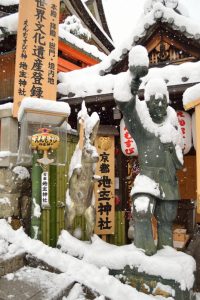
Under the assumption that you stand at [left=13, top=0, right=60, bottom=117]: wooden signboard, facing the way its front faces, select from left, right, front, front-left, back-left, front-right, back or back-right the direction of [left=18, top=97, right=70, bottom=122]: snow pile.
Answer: front

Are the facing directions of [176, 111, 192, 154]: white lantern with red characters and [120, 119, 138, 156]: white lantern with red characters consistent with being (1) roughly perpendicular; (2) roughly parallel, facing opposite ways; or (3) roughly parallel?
roughly parallel

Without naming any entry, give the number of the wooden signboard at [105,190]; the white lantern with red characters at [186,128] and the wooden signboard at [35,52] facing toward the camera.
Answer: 3

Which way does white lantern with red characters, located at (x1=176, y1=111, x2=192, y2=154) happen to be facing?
toward the camera

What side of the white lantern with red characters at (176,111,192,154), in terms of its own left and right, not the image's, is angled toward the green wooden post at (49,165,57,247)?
right

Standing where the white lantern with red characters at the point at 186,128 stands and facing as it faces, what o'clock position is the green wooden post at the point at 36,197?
The green wooden post is roughly at 2 o'clock from the white lantern with red characters.

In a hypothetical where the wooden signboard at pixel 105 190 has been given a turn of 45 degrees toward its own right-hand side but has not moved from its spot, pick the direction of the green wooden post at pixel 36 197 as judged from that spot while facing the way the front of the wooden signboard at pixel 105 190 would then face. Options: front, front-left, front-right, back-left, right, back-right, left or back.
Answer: front

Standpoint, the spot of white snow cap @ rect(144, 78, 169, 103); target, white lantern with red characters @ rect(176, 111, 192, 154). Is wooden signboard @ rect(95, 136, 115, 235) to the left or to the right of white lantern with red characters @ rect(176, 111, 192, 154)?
left

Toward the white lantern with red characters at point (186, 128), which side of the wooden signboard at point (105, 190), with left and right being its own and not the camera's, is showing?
left

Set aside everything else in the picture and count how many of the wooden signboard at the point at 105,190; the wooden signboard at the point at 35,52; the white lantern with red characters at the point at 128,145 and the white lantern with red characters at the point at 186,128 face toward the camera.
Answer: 4

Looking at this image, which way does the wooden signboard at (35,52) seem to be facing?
toward the camera

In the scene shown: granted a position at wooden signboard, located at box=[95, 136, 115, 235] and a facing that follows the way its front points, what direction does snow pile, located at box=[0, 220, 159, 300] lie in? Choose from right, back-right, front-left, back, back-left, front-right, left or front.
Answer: front

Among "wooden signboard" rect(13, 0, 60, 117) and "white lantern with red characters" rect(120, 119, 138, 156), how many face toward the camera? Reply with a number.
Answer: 2
